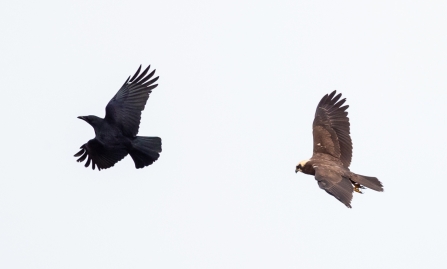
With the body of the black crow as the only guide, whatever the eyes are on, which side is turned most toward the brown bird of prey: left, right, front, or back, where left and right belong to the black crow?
back

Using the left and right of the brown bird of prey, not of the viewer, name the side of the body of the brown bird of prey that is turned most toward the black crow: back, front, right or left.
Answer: front

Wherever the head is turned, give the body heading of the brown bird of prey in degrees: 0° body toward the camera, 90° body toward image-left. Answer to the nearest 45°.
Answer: approximately 90°

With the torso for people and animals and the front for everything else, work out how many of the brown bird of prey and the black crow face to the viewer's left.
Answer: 2

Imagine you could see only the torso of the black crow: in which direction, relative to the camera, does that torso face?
to the viewer's left
